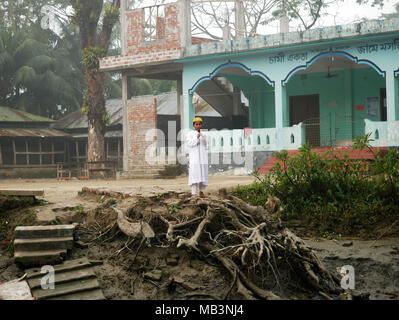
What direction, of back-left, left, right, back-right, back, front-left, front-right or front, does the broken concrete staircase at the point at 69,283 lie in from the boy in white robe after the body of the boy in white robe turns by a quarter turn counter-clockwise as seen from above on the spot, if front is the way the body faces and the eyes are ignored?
back-right

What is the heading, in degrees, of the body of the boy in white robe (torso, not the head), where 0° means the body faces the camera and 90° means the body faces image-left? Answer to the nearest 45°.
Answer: approximately 0°

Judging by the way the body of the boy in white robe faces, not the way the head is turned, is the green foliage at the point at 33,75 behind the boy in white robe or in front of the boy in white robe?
behind

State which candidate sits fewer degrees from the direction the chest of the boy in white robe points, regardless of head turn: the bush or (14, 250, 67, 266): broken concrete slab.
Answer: the broken concrete slab

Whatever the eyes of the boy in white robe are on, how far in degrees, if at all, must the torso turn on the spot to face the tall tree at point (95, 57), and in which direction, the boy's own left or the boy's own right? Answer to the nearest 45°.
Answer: approximately 180°

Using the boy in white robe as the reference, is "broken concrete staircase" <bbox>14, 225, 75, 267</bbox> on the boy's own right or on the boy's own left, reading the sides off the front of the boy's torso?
on the boy's own right

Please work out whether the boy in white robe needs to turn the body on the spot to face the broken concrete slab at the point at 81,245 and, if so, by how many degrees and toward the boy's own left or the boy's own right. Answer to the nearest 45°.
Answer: approximately 45° to the boy's own right

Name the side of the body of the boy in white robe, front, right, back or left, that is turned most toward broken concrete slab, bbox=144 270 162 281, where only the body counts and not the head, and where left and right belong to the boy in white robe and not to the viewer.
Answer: front

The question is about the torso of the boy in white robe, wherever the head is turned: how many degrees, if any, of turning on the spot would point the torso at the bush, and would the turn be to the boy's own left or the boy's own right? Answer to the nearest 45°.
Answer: approximately 90° to the boy's own left

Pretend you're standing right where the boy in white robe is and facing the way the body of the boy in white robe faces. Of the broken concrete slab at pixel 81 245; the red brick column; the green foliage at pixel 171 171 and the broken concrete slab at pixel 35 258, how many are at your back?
2

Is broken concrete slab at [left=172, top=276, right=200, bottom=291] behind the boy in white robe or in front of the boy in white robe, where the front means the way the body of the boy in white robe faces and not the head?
in front

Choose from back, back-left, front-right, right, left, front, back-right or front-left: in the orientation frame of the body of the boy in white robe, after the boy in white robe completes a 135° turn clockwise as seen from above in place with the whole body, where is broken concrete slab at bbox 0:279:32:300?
left
